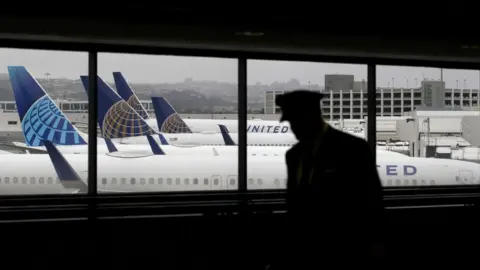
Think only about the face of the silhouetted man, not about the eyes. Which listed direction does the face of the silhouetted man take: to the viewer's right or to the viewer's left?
to the viewer's left

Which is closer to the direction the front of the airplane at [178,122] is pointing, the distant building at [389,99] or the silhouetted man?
the distant building

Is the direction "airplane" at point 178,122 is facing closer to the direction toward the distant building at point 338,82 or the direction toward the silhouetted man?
the distant building

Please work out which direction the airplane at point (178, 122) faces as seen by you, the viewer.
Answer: facing to the right of the viewer

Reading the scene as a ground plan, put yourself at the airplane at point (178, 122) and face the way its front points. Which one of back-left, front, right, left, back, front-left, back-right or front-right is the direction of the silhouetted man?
right
